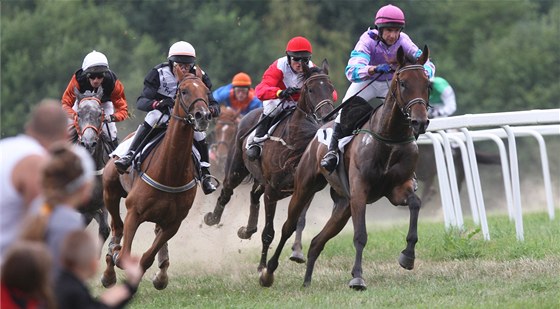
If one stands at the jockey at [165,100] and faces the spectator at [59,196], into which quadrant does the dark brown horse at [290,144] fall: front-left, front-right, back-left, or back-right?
back-left

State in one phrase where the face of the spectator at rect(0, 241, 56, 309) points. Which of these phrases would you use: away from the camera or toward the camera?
away from the camera

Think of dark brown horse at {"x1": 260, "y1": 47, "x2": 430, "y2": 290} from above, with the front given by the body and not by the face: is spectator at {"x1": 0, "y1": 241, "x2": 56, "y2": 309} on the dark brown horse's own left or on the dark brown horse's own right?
on the dark brown horse's own right

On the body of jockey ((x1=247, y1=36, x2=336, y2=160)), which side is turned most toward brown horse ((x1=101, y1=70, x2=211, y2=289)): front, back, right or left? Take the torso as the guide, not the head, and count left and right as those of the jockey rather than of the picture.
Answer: right

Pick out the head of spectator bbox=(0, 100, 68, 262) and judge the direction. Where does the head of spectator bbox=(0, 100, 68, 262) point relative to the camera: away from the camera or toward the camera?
away from the camera

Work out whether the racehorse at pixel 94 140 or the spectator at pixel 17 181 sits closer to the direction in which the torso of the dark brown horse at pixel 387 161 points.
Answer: the spectator

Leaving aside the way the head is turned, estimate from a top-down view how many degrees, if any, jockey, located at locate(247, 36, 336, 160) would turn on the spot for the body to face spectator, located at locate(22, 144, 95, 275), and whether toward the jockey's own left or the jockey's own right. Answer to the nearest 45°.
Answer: approximately 45° to the jockey's own right

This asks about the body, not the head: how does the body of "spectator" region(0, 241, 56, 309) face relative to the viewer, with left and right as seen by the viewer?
facing away from the viewer

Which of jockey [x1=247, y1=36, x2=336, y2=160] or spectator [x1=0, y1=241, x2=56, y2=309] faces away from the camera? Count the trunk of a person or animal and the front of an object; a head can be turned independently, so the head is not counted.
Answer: the spectator
